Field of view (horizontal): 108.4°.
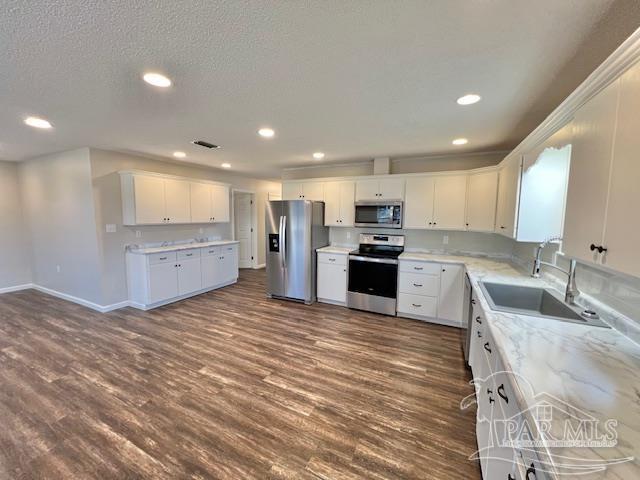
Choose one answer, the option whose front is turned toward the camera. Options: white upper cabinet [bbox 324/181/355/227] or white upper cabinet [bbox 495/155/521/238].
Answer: white upper cabinet [bbox 324/181/355/227]

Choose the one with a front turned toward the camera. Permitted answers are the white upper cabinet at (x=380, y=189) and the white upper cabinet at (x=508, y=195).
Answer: the white upper cabinet at (x=380, y=189)

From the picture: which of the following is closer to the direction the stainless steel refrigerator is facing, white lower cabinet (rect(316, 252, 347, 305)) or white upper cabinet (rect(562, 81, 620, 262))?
the white upper cabinet

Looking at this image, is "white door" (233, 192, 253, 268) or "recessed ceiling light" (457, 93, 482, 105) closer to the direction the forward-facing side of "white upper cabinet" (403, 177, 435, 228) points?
the recessed ceiling light

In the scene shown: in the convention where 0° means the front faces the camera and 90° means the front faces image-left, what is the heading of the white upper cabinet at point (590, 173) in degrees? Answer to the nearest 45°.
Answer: approximately 45°

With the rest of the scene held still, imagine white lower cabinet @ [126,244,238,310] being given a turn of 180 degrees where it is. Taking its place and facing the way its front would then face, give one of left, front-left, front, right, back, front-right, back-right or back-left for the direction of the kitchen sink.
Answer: back

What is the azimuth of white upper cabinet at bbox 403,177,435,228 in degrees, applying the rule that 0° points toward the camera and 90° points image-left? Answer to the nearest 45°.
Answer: approximately 0°

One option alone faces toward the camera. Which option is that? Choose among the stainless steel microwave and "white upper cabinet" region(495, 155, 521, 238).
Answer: the stainless steel microwave

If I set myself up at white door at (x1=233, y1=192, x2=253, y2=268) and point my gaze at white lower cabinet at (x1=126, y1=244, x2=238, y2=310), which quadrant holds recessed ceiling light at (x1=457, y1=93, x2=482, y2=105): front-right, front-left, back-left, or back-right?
front-left

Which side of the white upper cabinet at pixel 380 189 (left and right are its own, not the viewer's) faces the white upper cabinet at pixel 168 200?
right

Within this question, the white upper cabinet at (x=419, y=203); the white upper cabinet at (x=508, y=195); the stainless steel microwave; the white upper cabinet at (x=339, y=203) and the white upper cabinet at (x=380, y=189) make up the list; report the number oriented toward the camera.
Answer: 4

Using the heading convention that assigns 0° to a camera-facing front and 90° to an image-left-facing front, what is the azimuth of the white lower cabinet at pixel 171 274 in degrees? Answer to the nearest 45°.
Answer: approximately 315°

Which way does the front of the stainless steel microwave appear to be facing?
toward the camera

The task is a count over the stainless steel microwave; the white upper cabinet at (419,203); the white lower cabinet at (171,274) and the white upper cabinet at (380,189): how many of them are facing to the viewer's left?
0

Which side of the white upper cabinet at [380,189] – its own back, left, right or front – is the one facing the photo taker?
front
